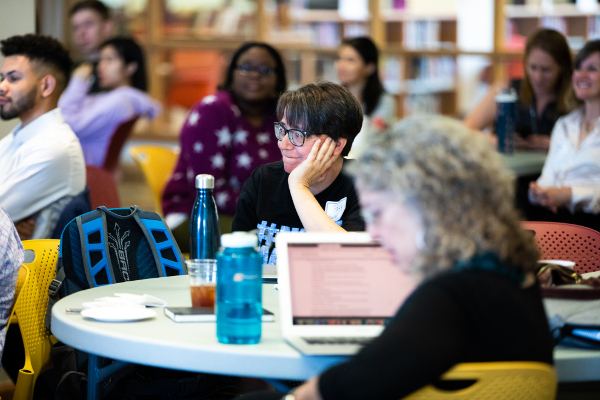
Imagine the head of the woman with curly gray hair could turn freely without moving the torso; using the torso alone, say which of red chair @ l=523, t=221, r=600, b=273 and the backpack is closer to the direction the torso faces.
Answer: the backpack

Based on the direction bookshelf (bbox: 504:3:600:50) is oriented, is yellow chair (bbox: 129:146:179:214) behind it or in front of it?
in front

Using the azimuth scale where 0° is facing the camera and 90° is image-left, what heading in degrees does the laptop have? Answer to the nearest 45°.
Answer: approximately 0°

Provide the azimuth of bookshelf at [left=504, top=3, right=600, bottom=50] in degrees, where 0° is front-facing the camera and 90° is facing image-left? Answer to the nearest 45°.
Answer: approximately 0°

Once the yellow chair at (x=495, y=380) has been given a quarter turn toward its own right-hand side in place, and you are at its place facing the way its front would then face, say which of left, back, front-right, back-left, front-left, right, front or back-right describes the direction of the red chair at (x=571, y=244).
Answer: front-left
